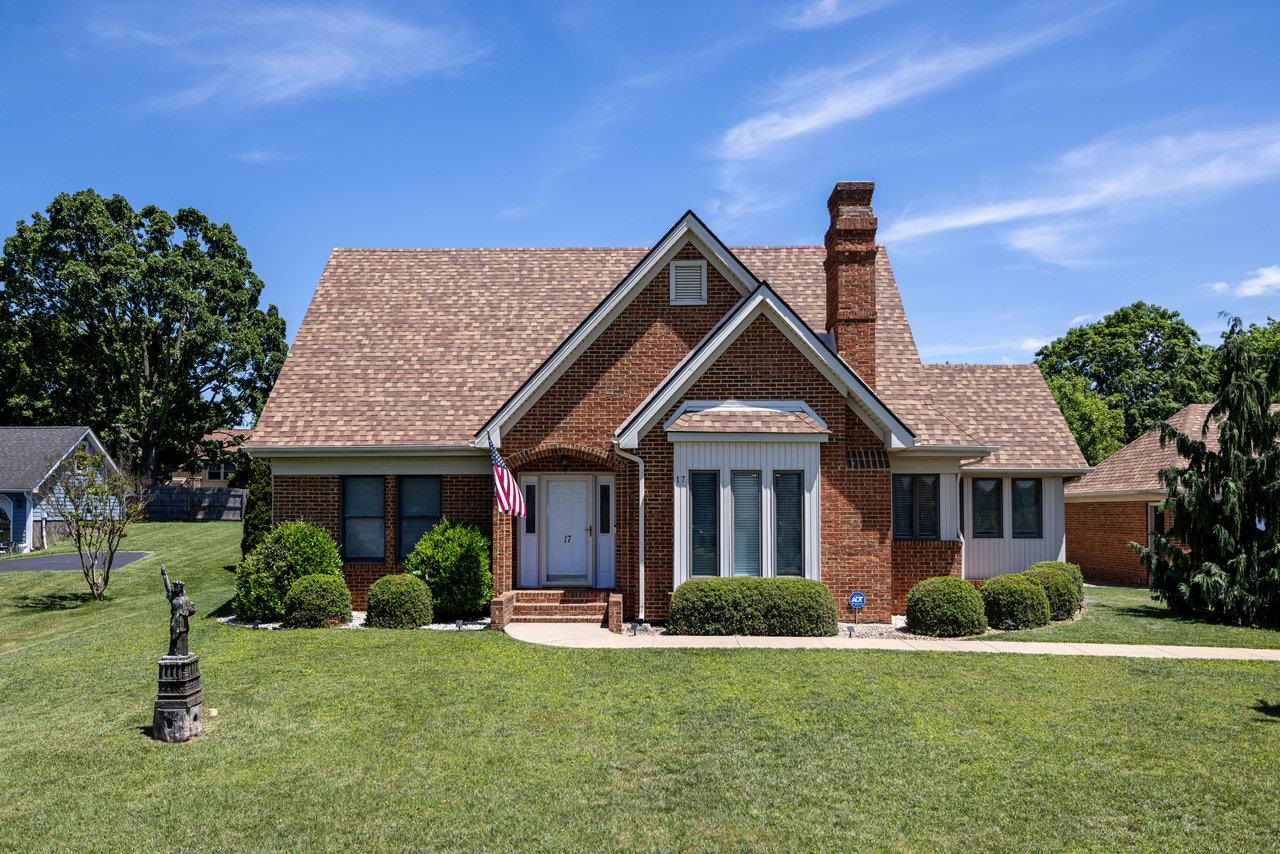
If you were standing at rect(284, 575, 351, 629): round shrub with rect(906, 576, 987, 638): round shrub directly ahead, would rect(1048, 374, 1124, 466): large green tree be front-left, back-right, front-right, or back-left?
front-left

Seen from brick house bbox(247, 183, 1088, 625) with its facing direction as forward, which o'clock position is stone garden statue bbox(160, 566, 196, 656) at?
The stone garden statue is roughly at 1 o'clock from the brick house.

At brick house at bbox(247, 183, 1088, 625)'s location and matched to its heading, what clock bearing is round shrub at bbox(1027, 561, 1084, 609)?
The round shrub is roughly at 9 o'clock from the brick house.

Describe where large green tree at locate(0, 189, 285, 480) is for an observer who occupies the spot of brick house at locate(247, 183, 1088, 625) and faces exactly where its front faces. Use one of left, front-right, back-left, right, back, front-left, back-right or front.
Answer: back-right

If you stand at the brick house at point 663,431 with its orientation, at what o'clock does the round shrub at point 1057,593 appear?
The round shrub is roughly at 9 o'clock from the brick house.

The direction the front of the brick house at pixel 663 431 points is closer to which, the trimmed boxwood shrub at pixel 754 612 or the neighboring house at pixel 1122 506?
the trimmed boxwood shrub

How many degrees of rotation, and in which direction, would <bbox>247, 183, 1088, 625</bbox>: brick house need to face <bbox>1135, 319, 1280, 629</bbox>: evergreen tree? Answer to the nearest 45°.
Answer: approximately 90° to its left

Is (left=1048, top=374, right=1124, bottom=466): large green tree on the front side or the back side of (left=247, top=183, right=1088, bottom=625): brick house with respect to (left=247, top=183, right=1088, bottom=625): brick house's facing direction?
on the back side

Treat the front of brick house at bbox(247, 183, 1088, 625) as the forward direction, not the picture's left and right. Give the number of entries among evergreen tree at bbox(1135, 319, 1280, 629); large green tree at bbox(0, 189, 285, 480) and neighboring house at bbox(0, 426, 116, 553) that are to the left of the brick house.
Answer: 1

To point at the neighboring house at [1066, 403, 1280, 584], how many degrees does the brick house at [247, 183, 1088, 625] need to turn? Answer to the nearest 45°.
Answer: approximately 135° to its left

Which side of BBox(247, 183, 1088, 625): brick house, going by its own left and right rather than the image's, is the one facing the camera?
front
